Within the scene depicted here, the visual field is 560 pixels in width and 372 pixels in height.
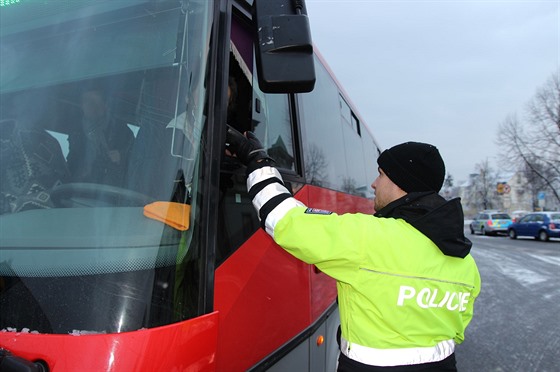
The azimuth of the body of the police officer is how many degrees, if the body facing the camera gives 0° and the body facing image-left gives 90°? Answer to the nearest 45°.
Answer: approximately 135°

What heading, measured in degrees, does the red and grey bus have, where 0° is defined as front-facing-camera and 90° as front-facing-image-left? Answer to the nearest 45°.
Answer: approximately 45°

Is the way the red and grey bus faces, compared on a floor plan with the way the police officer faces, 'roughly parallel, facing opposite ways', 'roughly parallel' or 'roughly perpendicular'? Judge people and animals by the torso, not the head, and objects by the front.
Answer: roughly perpendicular

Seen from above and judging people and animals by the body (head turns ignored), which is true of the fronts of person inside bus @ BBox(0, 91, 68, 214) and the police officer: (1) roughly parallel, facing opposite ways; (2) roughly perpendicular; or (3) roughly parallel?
roughly perpendicular

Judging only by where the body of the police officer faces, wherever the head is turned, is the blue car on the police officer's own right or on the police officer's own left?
on the police officer's own right

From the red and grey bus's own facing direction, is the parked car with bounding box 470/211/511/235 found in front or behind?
behind

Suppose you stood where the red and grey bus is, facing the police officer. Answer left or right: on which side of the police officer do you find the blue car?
left

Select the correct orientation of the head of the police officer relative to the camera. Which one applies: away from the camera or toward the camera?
away from the camera

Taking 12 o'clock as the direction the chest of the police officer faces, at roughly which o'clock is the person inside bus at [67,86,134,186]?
The person inside bus is roughly at 10 o'clock from the police officer.
